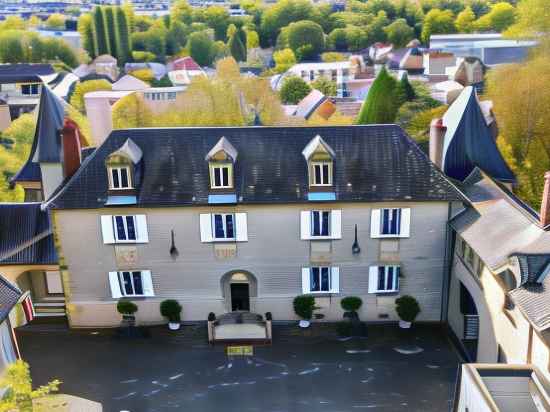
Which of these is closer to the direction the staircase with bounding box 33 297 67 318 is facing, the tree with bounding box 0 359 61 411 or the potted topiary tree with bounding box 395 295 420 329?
the tree

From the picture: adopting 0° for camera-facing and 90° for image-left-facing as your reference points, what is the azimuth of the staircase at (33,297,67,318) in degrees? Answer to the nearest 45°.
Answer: approximately 0°

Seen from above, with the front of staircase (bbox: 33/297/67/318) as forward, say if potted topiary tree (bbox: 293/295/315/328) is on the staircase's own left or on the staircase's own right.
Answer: on the staircase's own left

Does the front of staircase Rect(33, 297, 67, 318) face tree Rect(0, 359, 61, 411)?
yes

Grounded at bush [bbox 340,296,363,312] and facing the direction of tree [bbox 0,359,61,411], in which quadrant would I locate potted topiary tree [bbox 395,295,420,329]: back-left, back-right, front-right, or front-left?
back-left

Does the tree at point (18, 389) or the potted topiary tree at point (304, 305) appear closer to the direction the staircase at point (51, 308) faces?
the tree

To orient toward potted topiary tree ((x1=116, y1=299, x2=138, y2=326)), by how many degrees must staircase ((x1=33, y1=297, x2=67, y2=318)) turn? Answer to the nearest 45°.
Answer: approximately 45° to its left

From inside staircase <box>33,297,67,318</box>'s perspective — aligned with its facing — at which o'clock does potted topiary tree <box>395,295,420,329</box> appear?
The potted topiary tree is roughly at 10 o'clock from the staircase.

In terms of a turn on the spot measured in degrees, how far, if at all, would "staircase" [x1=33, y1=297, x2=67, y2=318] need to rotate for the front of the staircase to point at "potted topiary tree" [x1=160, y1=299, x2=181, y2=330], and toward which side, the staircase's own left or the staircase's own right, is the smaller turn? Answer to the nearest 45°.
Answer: approximately 45° to the staircase's own left
